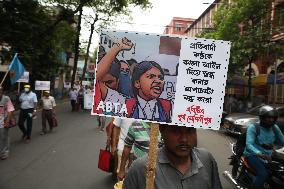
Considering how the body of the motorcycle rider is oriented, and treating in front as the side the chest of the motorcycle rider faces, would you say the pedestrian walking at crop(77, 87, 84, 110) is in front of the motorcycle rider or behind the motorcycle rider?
behind

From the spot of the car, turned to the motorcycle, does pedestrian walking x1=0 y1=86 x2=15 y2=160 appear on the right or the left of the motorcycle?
right

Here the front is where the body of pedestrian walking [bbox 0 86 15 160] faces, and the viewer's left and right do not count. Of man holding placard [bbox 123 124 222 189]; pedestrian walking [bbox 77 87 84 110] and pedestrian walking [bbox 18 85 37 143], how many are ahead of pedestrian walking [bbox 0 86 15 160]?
1
